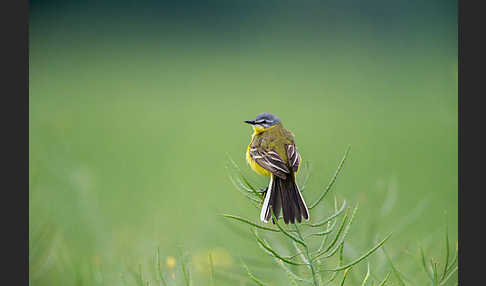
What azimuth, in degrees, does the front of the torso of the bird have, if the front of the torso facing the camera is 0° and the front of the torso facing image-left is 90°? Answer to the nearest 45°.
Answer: approximately 135°
